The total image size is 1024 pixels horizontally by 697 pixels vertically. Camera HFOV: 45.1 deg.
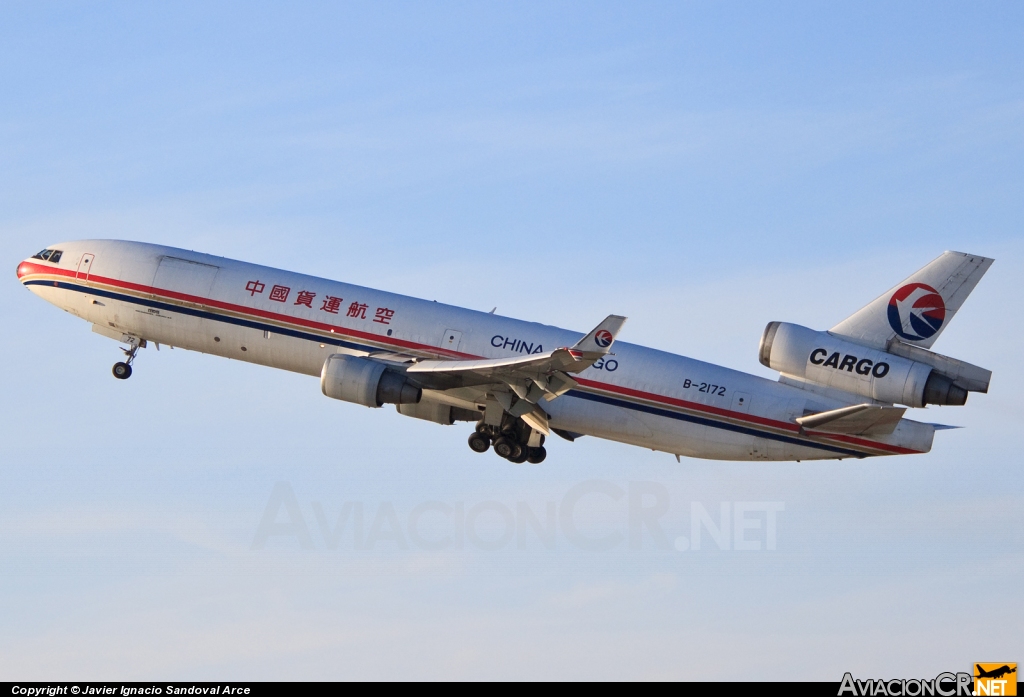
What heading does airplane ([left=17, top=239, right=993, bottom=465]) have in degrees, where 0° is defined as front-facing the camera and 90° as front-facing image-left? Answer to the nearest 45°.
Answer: approximately 90°
